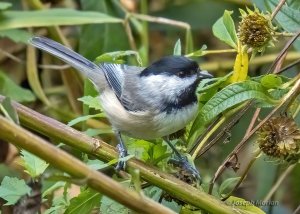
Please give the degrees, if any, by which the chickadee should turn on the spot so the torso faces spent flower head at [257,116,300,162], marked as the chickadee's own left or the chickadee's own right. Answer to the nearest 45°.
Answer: approximately 45° to the chickadee's own right

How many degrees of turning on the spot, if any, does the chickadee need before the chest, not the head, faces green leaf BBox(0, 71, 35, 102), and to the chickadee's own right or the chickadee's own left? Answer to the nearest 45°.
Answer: approximately 135° to the chickadee's own left

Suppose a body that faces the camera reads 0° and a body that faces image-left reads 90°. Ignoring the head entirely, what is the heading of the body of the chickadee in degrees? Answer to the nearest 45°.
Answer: approximately 270°

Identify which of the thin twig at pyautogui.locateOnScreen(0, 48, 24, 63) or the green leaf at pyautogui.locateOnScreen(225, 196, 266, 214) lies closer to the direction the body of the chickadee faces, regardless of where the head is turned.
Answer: the green leaf
